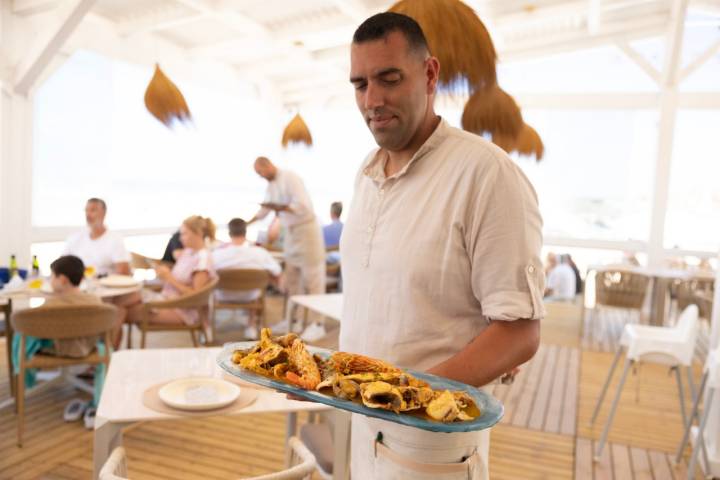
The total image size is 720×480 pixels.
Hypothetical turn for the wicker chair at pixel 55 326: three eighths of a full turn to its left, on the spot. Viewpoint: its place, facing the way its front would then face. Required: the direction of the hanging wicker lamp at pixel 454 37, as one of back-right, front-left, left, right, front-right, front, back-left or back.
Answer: left

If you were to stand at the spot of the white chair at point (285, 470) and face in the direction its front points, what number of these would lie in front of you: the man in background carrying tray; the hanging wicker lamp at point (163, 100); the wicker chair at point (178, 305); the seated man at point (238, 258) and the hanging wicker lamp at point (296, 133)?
5

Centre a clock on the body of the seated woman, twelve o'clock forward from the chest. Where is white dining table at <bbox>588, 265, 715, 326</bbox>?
The white dining table is roughly at 6 o'clock from the seated woman.

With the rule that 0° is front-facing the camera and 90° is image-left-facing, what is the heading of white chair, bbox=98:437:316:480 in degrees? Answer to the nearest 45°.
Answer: approximately 180°

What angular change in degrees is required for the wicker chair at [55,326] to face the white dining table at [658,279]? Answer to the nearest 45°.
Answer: approximately 90° to its right

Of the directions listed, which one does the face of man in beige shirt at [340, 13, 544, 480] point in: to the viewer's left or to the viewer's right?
to the viewer's left

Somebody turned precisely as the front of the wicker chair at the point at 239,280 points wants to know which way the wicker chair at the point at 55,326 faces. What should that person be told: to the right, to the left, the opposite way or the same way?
the same way

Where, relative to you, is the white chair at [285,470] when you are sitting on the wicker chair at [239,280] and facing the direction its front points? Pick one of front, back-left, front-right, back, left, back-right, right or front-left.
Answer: back

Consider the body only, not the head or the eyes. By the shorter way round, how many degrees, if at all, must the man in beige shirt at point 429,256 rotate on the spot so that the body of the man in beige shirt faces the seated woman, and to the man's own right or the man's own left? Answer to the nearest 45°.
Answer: approximately 90° to the man's own right

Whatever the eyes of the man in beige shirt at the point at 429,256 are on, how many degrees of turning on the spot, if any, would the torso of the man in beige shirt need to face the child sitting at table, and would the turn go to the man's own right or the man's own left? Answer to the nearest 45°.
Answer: approximately 90° to the man's own right

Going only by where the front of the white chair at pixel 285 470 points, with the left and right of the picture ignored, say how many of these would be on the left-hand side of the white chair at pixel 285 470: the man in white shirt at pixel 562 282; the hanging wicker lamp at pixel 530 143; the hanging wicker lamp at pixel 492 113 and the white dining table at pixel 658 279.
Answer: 0

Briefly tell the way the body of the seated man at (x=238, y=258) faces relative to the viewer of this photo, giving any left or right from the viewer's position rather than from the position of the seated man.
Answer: facing away from the viewer

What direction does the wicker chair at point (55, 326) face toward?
away from the camera

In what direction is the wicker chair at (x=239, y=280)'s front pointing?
away from the camera

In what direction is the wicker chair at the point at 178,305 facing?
to the viewer's left

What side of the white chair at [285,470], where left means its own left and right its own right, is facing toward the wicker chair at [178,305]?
front
